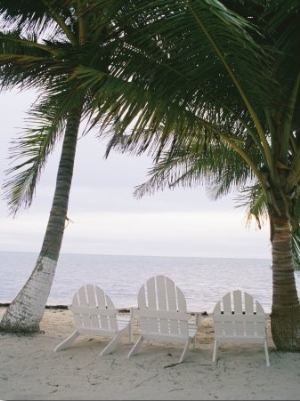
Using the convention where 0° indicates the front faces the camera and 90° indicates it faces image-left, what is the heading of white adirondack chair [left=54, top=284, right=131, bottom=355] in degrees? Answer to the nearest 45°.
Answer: approximately 225°

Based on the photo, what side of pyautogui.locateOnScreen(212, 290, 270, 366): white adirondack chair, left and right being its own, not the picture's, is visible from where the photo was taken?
back

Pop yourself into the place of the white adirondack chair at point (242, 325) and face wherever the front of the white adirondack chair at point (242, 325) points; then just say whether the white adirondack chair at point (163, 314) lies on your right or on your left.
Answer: on your left

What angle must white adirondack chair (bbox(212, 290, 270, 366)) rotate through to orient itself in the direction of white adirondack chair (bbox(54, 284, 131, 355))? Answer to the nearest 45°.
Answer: approximately 90° to its left

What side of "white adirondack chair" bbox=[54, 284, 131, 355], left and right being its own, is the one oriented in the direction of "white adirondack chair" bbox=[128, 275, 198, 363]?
right
